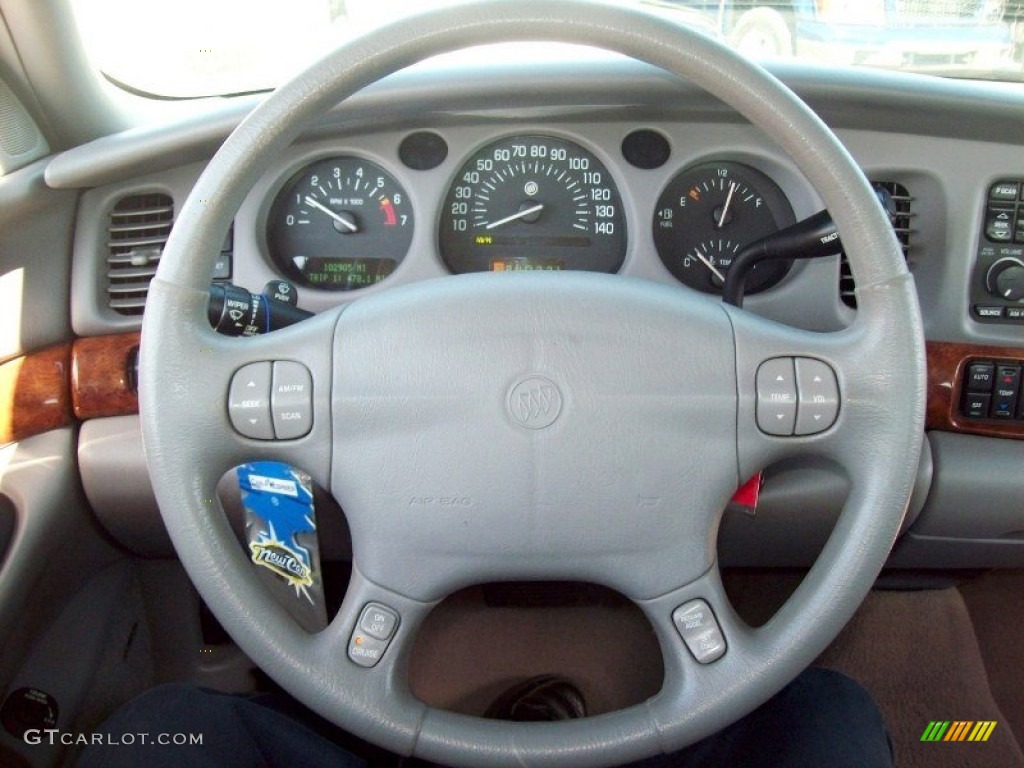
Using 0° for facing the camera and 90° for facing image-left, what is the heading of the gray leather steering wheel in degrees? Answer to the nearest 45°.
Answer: approximately 0°
